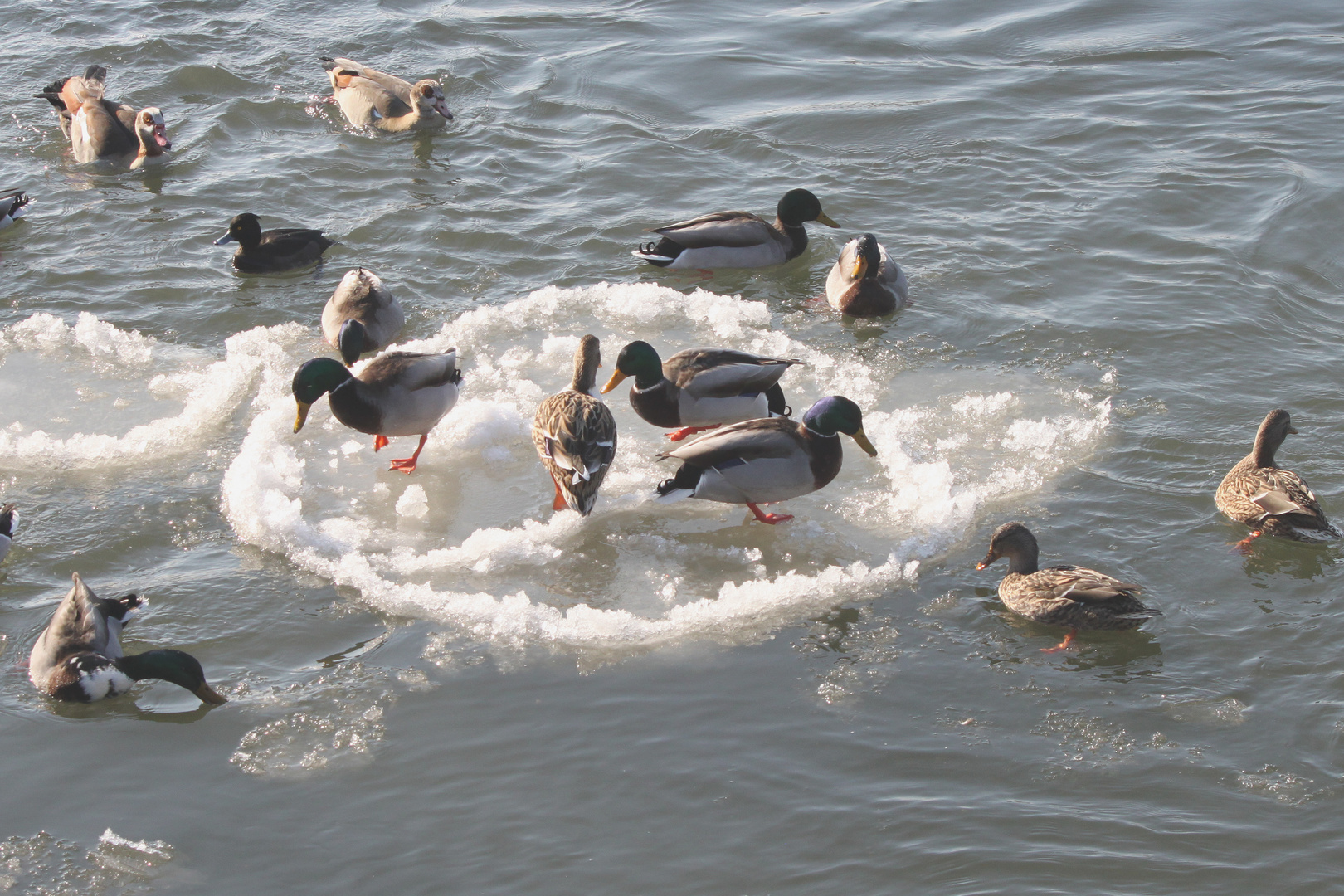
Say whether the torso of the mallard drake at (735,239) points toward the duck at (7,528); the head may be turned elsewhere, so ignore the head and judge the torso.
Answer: no

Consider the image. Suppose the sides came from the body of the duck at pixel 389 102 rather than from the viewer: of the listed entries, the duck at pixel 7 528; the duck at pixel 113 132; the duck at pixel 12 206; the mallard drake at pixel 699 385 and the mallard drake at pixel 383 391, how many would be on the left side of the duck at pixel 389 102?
0

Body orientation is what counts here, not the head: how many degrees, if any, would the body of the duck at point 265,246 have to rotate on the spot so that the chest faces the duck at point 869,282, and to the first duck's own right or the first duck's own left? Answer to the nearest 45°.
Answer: approximately 135° to the first duck's own left

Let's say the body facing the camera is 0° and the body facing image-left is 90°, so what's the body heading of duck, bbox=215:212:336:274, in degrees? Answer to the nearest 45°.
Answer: approximately 90°

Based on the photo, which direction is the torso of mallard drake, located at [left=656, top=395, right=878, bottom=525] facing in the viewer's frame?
to the viewer's right

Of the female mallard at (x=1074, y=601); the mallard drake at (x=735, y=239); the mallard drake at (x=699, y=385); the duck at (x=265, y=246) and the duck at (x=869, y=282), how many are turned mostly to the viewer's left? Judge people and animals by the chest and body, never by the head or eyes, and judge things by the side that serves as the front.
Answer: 3

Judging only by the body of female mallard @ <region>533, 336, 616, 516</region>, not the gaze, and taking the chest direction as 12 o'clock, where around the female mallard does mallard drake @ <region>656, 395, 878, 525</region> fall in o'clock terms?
The mallard drake is roughly at 3 o'clock from the female mallard.

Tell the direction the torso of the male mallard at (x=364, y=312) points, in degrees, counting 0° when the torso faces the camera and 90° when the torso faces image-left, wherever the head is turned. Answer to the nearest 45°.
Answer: approximately 0°

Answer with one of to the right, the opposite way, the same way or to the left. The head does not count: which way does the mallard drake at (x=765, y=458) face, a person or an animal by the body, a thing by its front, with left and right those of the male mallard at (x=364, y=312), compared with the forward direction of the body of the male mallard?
to the left

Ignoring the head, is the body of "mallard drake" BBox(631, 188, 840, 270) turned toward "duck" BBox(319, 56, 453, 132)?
no

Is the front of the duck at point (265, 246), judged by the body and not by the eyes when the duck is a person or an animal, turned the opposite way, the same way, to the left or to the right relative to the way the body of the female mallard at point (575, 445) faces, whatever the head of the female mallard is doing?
to the left

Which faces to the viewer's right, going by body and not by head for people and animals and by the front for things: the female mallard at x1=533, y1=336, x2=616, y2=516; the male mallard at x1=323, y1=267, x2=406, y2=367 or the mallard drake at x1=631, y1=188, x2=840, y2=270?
the mallard drake

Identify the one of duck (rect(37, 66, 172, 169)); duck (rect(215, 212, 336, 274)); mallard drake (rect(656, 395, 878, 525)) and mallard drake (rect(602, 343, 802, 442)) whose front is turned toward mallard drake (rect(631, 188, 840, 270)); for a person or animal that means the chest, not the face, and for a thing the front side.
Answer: duck (rect(37, 66, 172, 169))

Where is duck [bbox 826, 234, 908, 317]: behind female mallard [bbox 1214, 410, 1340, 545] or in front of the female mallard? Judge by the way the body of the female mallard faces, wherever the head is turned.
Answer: in front

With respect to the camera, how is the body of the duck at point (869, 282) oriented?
toward the camera

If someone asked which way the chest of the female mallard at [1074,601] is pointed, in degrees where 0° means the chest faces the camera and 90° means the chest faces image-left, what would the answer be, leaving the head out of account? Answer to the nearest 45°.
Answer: approximately 90°

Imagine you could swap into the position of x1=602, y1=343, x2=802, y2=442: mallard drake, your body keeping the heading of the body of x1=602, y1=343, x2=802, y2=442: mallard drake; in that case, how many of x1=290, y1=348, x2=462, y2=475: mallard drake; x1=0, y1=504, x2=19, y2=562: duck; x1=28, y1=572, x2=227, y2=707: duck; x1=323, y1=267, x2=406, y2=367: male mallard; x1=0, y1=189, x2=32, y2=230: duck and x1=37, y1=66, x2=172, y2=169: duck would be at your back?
0

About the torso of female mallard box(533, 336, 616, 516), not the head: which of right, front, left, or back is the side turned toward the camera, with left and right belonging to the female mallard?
back

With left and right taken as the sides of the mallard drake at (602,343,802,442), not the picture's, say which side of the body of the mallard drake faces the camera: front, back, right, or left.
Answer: left

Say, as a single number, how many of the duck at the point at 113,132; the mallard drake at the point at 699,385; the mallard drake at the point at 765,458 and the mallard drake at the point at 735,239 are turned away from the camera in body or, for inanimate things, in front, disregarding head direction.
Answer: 0
